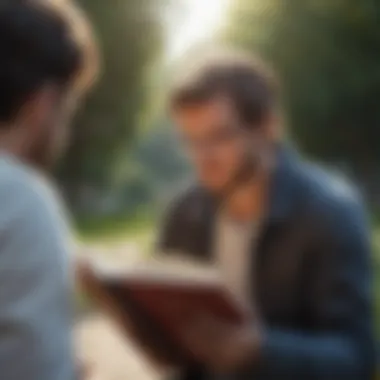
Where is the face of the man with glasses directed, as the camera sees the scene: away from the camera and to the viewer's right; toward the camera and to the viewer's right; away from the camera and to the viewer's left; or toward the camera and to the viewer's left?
toward the camera and to the viewer's left
